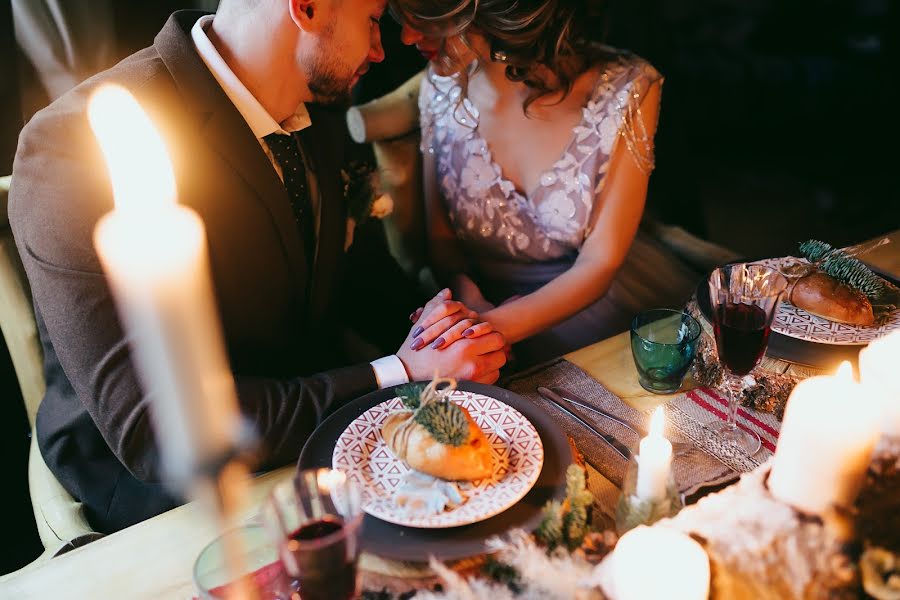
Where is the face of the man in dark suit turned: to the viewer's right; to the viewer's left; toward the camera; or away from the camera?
to the viewer's right

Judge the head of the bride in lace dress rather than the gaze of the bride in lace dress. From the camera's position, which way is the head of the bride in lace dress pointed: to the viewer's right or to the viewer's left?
to the viewer's left

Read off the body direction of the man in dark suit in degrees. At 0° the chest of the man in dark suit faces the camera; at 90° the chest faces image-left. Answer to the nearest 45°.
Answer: approximately 315°

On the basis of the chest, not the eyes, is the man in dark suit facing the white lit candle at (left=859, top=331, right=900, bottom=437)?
yes

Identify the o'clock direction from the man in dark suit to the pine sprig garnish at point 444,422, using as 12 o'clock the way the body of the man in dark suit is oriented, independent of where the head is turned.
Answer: The pine sprig garnish is roughly at 1 o'clock from the man in dark suit.
